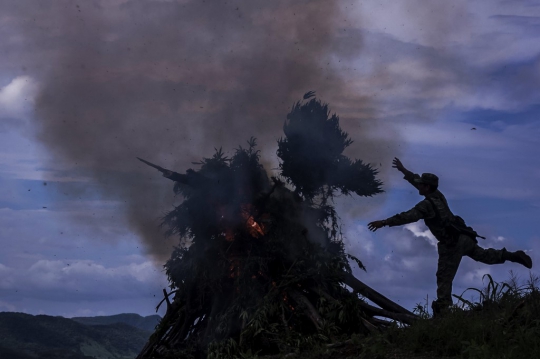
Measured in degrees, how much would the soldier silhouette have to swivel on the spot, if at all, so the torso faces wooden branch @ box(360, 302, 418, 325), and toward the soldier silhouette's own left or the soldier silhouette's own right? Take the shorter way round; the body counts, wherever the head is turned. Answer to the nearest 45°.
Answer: approximately 45° to the soldier silhouette's own right

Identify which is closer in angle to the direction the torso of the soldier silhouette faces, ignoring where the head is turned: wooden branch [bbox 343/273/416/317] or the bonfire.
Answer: the bonfire

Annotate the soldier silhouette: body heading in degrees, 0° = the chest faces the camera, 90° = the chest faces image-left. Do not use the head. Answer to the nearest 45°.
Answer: approximately 90°

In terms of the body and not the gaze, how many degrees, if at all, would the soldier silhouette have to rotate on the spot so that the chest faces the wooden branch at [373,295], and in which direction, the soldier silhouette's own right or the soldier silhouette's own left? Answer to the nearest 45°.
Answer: approximately 45° to the soldier silhouette's own right

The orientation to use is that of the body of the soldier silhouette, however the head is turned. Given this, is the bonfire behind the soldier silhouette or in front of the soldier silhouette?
in front

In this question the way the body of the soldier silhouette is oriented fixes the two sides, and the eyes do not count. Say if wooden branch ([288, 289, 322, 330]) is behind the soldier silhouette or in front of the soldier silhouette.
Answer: in front
